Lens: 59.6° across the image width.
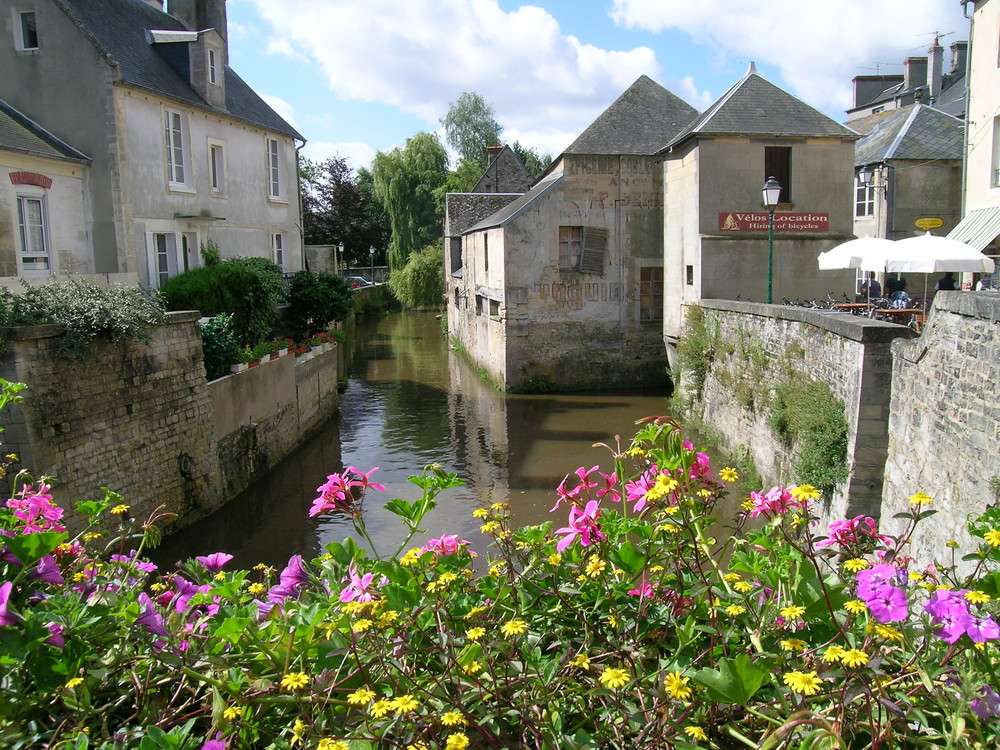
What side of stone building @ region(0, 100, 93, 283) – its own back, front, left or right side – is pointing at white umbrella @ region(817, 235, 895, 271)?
front

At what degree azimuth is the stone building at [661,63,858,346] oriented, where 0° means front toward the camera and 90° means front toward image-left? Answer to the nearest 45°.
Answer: approximately 0°

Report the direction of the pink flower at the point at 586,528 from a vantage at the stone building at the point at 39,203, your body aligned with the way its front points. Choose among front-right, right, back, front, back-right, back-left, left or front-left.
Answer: front-right

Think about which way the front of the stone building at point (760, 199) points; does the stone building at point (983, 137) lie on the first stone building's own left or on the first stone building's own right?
on the first stone building's own left

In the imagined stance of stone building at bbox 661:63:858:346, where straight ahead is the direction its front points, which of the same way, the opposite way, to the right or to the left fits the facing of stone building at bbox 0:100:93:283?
to the left

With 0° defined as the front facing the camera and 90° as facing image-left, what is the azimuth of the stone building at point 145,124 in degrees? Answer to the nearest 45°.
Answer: approximately 315°

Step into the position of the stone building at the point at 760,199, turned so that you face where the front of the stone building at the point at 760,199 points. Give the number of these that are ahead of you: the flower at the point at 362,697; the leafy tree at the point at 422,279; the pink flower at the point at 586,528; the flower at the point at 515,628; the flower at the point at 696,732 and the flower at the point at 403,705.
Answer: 5

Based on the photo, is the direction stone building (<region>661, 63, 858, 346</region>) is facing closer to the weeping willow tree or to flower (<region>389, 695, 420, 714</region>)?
the flower

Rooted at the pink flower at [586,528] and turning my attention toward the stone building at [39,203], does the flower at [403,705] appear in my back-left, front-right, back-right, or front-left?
back-left

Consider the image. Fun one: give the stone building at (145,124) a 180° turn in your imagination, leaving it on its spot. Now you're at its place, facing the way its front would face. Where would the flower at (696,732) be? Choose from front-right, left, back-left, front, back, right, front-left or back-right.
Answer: back-left

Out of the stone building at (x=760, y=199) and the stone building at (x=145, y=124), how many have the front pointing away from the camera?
0

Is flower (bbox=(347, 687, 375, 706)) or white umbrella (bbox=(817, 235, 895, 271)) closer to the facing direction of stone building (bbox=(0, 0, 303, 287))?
the white umbrella

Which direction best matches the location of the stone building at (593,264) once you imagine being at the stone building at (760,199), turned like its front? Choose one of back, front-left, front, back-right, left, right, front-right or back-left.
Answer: back-right

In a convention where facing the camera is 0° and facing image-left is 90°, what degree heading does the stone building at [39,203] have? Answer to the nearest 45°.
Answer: approximately 315°
